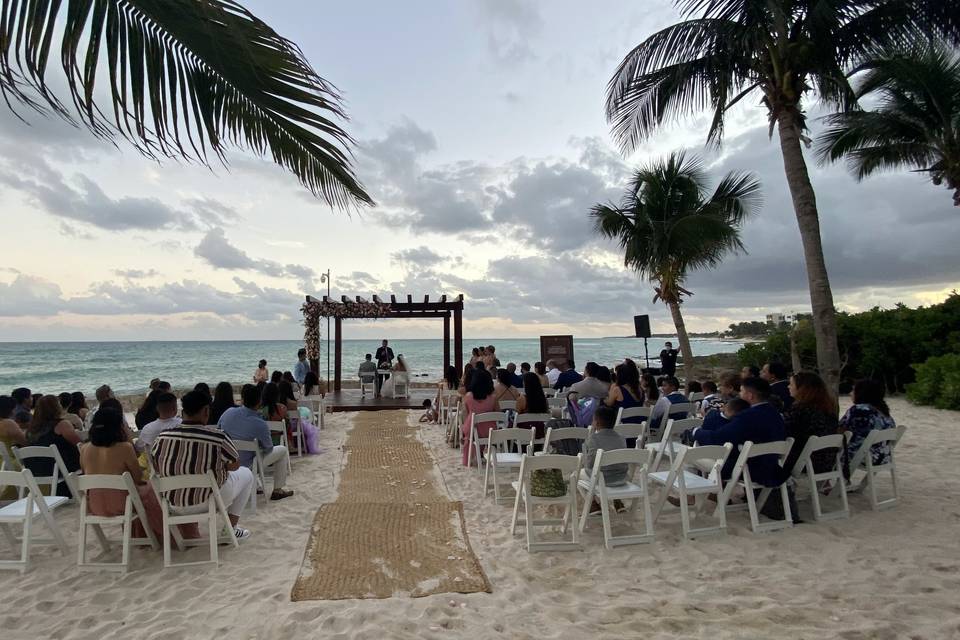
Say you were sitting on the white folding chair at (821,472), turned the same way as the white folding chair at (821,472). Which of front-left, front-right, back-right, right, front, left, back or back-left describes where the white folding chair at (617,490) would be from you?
left

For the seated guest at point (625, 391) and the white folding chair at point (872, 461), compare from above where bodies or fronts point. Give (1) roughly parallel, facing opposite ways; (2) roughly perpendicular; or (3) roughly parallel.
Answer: roughly parallel

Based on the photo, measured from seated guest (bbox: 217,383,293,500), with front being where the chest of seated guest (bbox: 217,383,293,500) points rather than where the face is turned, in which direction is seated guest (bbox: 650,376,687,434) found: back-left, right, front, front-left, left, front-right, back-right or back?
front-right

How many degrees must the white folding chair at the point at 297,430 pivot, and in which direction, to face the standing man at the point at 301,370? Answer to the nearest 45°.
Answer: approximately 45° to its left

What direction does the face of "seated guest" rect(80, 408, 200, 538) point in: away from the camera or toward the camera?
away from the camera

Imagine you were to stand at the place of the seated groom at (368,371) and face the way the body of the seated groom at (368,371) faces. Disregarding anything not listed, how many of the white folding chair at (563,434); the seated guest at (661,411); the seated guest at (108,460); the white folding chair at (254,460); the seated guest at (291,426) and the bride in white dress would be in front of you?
0

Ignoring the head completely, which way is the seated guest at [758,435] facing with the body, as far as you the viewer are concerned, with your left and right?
facing away from the viewer and to the left of the viewer

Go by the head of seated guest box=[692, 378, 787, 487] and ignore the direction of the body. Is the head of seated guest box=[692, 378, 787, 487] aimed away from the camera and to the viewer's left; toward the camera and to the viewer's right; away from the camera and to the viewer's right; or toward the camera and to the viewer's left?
away from the camera and to the viewer's left

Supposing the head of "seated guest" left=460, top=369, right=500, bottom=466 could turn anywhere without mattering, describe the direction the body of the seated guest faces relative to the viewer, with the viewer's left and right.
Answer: facing away from the viewer

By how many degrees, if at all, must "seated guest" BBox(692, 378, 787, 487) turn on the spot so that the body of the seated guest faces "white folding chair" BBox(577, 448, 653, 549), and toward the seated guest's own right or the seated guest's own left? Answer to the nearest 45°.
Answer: approximately 90° to the seated guest's own left

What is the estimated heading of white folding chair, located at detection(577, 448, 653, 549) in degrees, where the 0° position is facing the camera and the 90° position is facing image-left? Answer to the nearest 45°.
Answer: approximately 135°

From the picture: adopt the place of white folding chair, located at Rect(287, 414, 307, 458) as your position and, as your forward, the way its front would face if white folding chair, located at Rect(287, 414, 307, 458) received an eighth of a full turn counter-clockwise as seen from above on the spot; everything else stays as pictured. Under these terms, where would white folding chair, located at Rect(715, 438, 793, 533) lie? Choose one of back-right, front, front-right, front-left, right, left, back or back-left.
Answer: back-right

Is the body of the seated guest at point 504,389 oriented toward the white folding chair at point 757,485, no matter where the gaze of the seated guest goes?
no

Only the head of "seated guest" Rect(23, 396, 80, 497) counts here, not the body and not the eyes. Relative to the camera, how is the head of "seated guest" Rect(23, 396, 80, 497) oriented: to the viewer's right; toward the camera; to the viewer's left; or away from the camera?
away from the camera

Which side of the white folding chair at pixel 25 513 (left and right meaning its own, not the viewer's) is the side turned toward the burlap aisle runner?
right

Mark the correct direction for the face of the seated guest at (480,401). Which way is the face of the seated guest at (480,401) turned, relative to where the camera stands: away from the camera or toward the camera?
away from the camera

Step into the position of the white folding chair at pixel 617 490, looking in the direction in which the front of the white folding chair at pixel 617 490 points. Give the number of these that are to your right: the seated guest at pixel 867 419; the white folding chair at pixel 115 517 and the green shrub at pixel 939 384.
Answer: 2

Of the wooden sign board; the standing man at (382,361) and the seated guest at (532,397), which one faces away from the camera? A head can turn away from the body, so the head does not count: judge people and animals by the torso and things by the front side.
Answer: the seated guest

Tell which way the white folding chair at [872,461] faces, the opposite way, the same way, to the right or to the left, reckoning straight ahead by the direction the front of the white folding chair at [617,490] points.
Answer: the same way

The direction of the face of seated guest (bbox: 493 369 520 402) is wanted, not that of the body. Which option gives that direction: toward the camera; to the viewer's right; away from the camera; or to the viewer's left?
away from the camera

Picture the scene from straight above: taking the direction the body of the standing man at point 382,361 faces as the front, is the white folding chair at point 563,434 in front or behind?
in front

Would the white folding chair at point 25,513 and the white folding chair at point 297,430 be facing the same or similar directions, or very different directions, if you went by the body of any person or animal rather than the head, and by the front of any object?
same or similar directions

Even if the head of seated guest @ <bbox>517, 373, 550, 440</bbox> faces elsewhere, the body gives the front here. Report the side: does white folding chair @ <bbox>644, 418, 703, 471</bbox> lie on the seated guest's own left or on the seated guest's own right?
on the seated guest's own right
